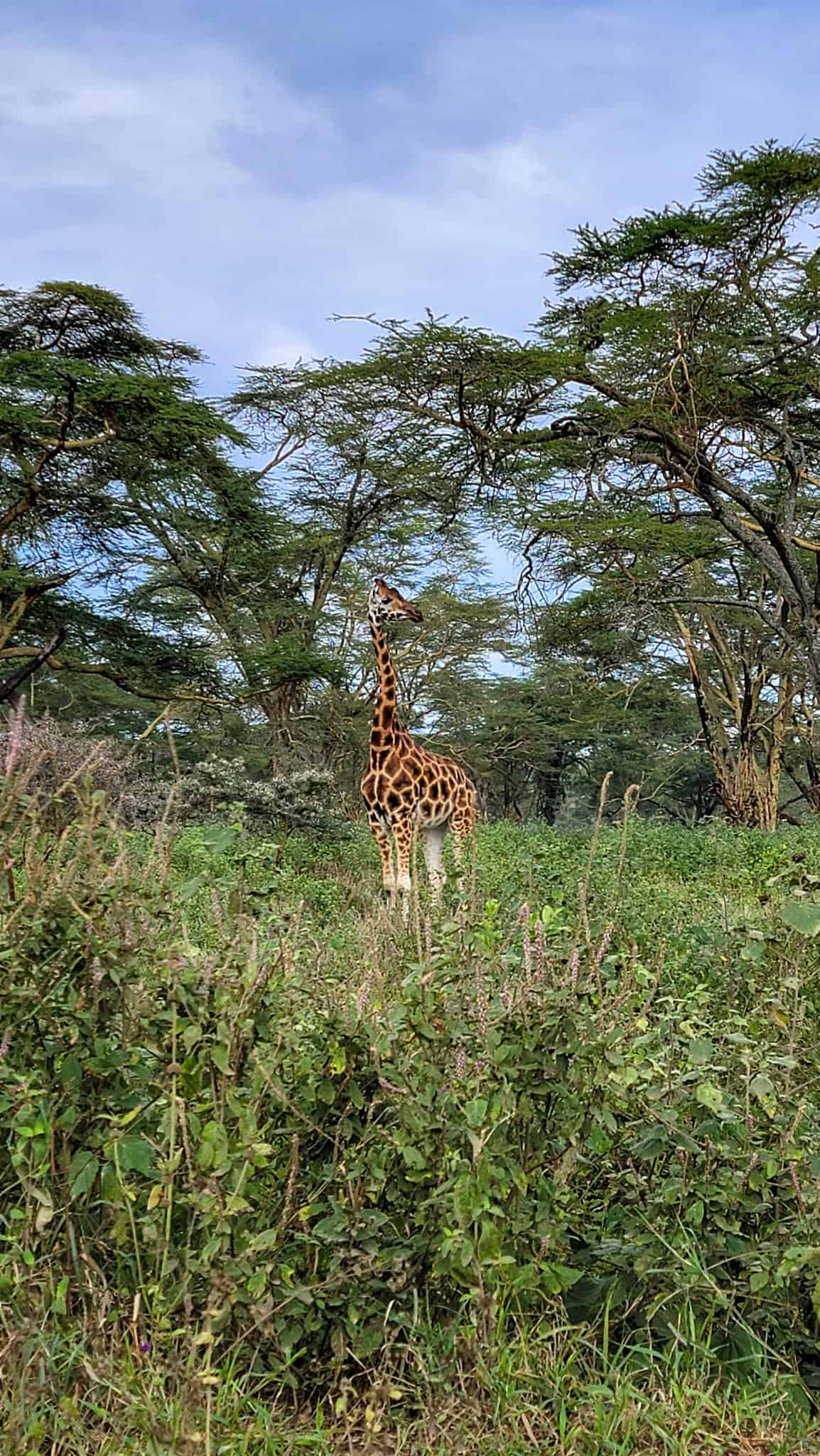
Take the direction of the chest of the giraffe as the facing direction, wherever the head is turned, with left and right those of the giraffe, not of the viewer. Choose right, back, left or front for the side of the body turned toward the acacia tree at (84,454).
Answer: right

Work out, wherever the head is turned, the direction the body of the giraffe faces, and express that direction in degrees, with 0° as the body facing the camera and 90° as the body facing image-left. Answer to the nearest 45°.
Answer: approximately 45°
